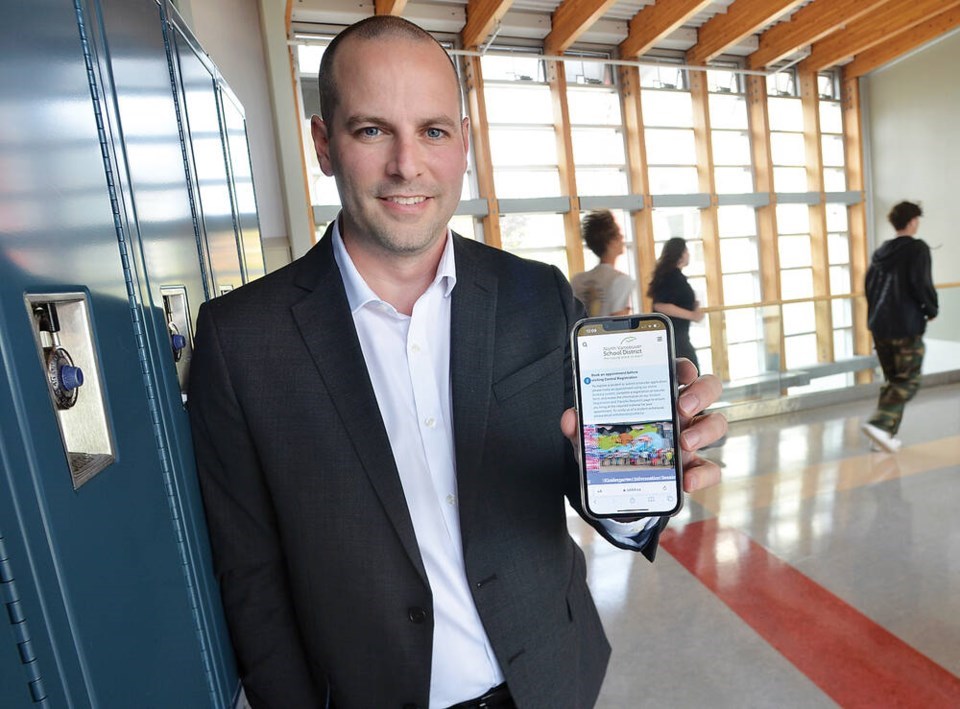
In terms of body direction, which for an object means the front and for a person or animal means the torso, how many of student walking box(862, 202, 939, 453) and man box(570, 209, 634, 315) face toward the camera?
0

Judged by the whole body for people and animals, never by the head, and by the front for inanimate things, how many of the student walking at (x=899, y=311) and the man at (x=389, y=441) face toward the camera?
1

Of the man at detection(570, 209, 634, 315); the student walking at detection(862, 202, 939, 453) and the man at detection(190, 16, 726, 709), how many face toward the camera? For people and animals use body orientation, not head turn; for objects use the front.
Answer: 1

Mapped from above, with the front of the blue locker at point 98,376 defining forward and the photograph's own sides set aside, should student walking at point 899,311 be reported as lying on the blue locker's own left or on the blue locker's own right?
on the blue locker's own left

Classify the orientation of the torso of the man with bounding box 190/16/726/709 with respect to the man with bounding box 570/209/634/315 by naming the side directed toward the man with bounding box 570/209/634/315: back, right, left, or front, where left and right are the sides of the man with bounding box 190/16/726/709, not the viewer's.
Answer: back

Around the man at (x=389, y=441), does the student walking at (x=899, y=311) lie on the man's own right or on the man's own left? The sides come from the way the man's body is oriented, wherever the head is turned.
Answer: on the man's own left

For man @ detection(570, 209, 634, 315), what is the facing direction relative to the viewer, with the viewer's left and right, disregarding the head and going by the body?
facing away from the viewer and to the right of the viewer

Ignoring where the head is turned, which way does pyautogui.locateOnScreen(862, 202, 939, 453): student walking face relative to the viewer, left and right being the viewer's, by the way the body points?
facing away from the viewer and to the right of the viewer

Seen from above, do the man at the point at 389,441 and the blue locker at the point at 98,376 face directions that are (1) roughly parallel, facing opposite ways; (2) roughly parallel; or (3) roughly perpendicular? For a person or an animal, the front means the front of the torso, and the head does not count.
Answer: roughly perpendicular

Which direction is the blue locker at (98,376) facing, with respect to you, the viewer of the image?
facing the viewer and to the right of the viewer

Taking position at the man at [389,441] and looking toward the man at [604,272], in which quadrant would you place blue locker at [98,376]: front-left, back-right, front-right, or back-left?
back-left

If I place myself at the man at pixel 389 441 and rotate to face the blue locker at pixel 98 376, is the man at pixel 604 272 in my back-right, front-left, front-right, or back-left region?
back-right
